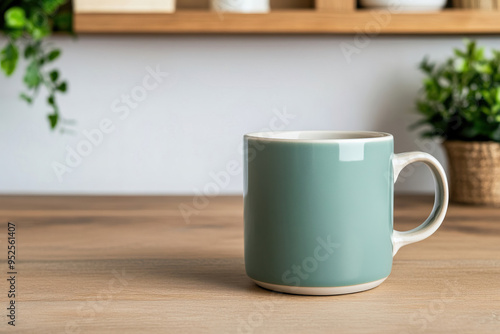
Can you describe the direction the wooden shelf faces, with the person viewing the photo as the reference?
facing the viewer

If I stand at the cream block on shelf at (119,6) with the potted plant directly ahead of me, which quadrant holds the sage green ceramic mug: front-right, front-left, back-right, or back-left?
front-right

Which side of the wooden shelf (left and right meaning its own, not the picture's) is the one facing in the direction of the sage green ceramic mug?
front
